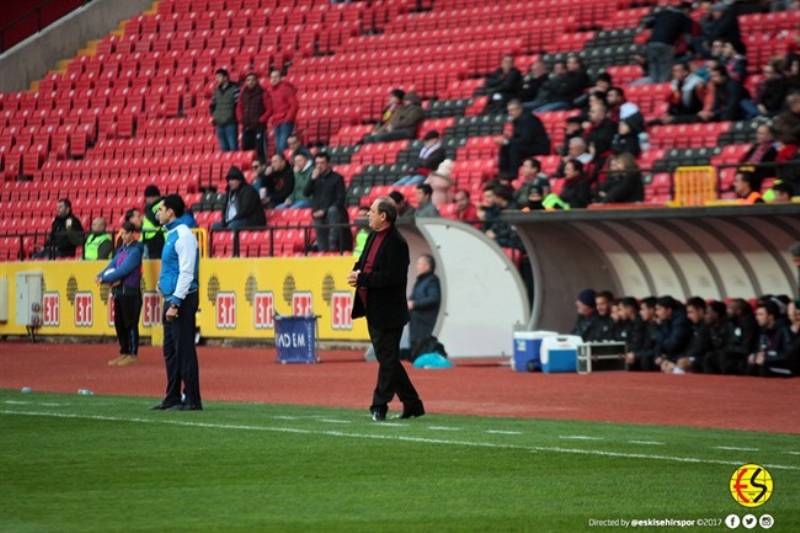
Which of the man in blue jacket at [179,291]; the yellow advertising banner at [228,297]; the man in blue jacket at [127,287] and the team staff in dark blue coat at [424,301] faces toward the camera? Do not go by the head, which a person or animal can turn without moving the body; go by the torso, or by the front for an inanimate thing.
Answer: the yellow advertising banner

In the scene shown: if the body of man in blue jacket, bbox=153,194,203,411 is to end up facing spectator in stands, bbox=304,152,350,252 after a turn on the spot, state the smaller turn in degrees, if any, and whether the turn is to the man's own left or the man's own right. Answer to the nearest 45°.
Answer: approximately 90° to the man's own right

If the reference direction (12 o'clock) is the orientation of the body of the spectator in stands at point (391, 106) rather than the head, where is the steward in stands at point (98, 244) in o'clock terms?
the steward in stands at point (98, 244) is roughly at 1 o'clock from the spectator in stands at point (391, 106).

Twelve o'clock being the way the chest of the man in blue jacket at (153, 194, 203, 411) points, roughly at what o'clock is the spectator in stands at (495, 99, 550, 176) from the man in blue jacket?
The spectator in stands is roughly at 4 o'clock from the man in blue jacket.

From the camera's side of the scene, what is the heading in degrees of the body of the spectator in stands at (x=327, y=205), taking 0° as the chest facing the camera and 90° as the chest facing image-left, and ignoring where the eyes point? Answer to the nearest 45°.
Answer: approximately 45°

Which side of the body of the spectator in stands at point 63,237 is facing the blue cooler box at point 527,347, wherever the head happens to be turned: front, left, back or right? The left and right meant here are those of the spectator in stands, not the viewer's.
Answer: left
